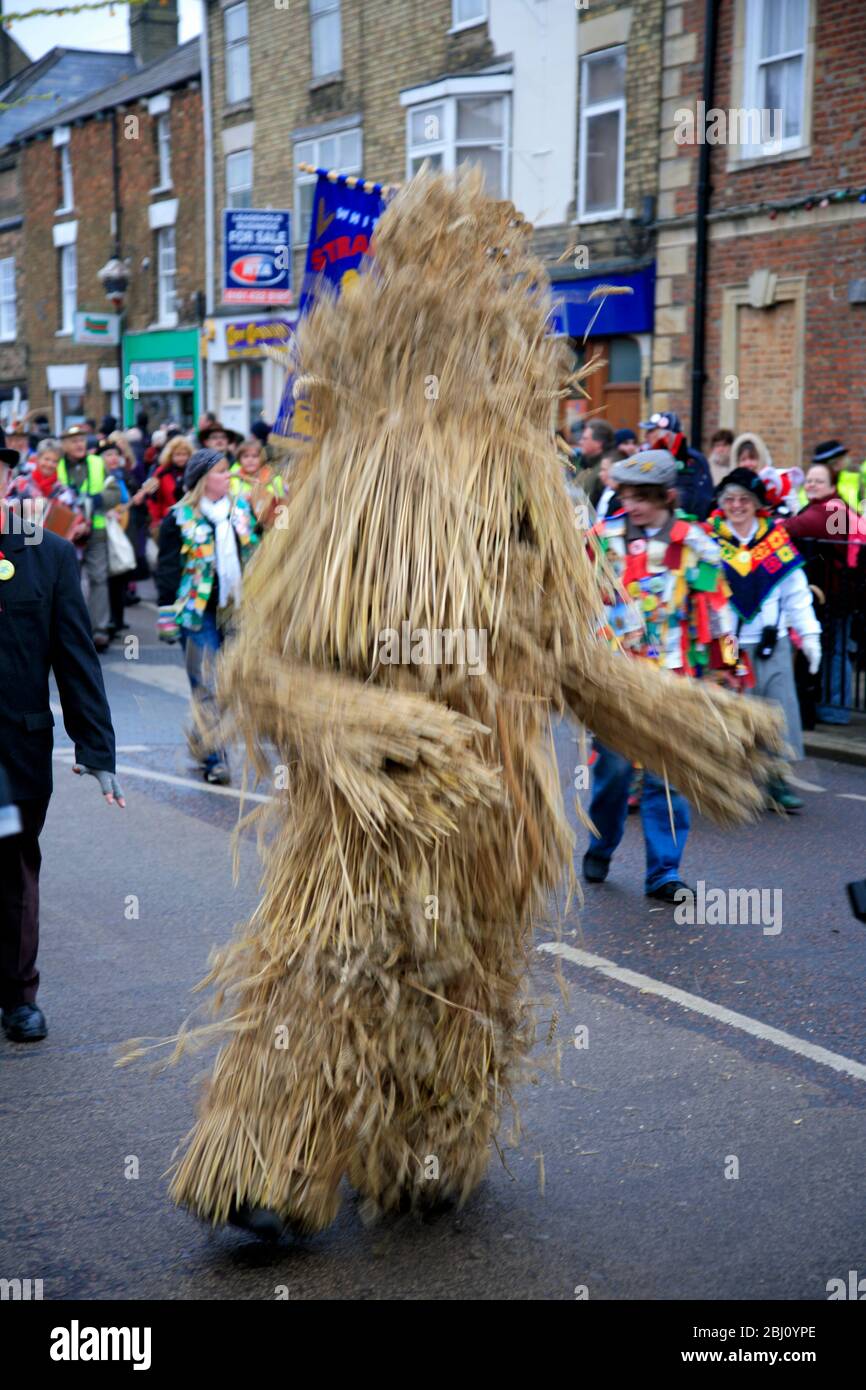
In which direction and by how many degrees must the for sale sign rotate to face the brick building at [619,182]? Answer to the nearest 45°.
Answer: approximately 45° to its left

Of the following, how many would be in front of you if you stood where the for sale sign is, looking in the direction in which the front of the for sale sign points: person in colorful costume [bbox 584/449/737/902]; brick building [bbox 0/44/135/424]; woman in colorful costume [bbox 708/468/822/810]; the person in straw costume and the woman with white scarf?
4

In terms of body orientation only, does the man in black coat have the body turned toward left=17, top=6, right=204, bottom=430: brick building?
no

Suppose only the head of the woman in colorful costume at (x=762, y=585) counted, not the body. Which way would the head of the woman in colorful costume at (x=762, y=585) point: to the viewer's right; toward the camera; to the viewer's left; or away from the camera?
toward the camera

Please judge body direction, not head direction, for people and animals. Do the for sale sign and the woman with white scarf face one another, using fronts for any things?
no

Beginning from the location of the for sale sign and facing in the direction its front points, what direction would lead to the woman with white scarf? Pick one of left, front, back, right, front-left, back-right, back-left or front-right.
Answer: front

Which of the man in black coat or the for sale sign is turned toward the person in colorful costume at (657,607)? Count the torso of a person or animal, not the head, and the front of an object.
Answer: the for sale sign

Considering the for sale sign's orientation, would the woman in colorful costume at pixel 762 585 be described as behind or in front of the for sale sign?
in front

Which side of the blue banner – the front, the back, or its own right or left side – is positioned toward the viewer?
front

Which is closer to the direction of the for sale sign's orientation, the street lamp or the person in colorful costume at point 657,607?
the person in colorful costume

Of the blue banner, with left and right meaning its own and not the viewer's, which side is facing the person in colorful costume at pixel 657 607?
front

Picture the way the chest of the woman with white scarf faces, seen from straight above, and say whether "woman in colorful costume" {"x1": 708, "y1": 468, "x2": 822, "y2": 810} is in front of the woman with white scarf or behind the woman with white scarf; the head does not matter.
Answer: in front

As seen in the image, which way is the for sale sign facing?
toward the camera
